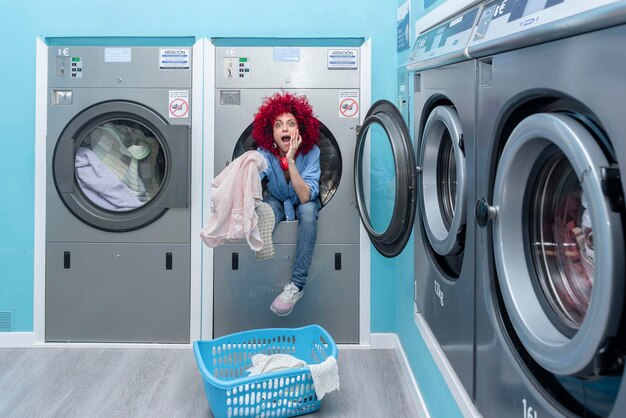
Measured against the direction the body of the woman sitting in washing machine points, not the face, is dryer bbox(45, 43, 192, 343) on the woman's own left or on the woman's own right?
on the woman's own right

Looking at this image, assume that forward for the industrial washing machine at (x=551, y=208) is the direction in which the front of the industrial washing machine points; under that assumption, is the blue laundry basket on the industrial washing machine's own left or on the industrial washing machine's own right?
on the industrial washing machine's own right

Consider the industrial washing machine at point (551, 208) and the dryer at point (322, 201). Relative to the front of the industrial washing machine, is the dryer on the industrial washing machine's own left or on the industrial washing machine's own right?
on the industrial washing machine's own right

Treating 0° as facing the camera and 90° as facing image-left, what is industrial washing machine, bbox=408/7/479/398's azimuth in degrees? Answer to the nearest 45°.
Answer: approximately 90°
